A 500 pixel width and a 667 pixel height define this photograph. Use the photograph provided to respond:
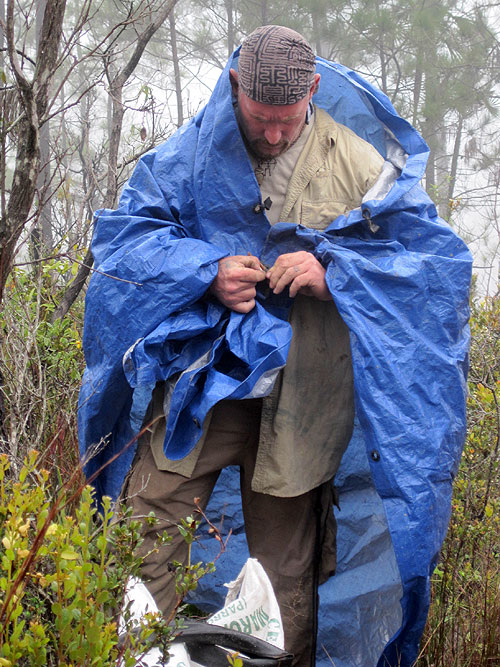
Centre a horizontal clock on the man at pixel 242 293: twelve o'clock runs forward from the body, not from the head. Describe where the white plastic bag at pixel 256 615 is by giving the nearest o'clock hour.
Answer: The white plastic bag is roughly at 12 o'clock from the man.

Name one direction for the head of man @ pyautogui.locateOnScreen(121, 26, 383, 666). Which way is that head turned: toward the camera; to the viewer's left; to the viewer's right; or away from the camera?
toward the camera

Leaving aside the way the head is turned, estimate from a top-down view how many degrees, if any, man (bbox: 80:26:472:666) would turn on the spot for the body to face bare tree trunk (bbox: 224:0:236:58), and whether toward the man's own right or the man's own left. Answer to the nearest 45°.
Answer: approximately 180°

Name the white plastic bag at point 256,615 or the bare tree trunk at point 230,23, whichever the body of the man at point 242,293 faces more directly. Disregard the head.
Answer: the white plastic bag

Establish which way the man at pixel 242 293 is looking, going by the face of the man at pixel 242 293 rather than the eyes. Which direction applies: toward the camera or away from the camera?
toward the camera

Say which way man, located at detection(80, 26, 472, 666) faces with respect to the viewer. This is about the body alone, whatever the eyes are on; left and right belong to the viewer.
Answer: facing the viewer

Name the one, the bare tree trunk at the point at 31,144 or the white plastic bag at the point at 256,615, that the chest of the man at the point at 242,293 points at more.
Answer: the white plastic bag
